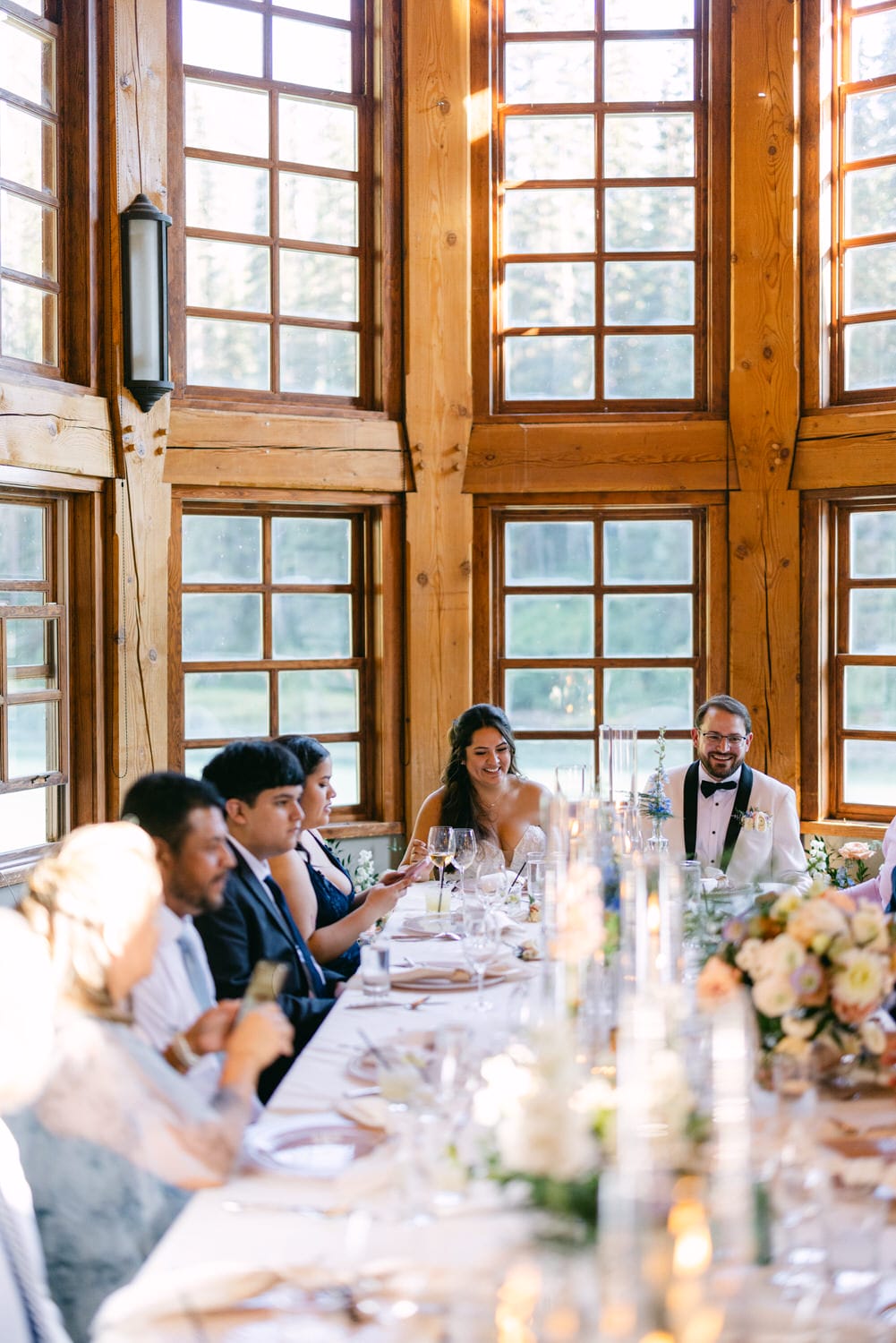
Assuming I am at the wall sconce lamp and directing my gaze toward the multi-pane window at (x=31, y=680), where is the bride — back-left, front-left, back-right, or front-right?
back-left

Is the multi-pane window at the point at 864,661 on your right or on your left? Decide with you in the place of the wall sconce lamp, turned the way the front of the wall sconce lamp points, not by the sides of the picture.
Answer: on your left

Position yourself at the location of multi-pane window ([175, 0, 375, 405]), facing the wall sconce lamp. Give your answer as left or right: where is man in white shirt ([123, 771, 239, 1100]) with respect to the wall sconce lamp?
left

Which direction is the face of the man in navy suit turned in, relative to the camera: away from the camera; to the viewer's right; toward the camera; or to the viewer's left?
to the viewer's right

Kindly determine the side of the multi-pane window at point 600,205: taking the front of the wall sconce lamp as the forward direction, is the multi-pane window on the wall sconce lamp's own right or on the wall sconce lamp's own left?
on the wall sconce lamp's own left

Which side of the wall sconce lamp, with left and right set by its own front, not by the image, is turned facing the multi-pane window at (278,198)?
left

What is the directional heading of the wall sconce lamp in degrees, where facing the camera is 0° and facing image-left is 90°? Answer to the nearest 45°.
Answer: approximately 315°

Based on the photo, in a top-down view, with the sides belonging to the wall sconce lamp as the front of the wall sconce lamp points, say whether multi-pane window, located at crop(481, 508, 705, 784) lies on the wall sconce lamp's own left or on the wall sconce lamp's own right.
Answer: on the wall sconce lamp's own left

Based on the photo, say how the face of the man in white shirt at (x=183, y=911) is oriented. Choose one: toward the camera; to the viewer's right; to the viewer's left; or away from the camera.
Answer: to the viewer's right

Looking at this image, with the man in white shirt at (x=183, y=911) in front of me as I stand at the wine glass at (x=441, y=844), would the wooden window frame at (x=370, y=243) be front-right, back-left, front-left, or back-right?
back-right
